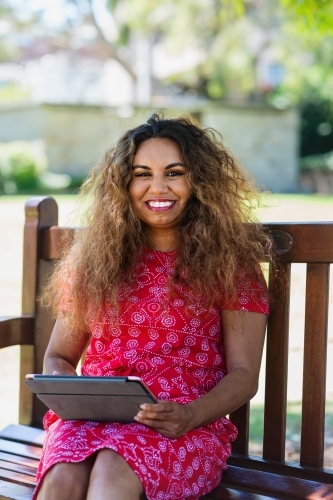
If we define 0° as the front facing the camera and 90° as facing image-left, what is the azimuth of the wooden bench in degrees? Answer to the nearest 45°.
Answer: approximately 45°

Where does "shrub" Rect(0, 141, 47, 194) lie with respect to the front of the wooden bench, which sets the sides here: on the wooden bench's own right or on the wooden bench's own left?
on the wooden bench's own right
